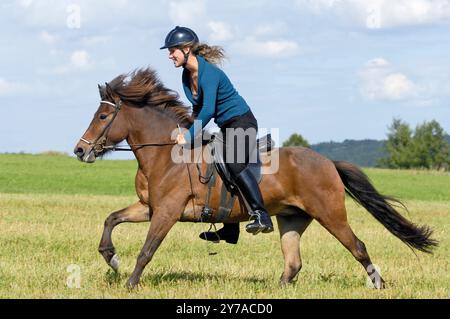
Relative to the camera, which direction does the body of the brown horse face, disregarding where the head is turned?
to the viewer's left

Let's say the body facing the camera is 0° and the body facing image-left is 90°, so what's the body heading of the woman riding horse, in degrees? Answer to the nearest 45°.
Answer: approximately 90°

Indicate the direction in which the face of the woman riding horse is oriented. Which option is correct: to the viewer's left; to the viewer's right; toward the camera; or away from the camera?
to the viewer's left
